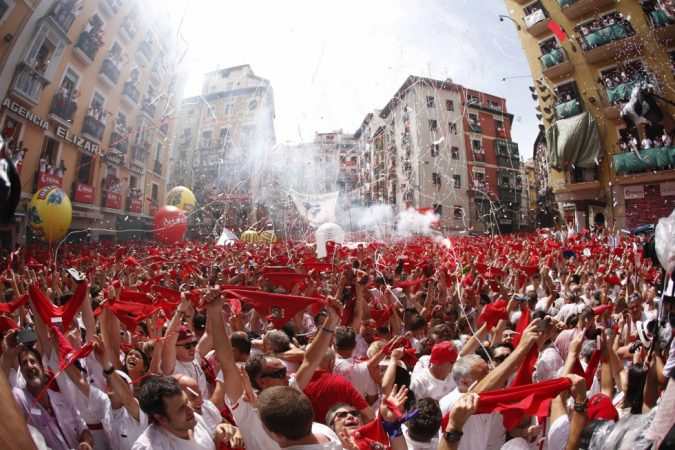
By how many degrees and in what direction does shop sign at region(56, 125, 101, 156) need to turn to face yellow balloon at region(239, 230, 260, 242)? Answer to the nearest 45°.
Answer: approximately 90° to its left

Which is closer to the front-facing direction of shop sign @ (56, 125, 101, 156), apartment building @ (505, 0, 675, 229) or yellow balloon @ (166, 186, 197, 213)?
the apartment building

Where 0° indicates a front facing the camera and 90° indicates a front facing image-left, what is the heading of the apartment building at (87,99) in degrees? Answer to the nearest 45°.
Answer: approximately 315°
